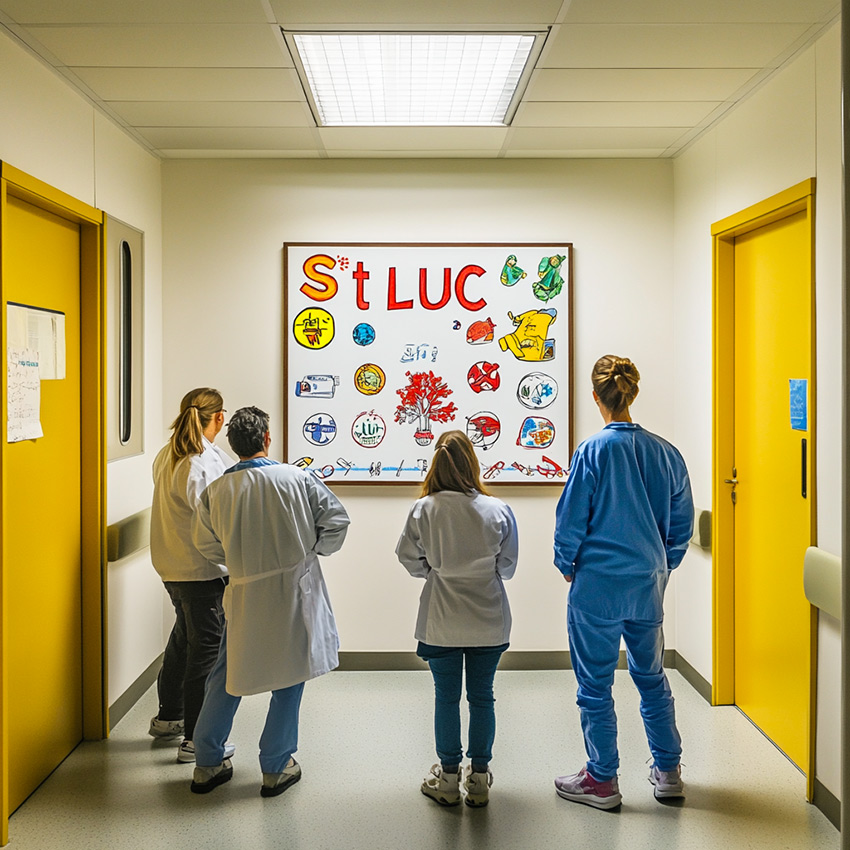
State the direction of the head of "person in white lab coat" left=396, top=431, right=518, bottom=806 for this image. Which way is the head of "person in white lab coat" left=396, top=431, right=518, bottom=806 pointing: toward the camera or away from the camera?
away from the camera

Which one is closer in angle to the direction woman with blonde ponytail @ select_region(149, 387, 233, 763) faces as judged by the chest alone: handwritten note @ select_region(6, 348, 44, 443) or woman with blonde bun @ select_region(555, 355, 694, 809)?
the woman with blonde bun

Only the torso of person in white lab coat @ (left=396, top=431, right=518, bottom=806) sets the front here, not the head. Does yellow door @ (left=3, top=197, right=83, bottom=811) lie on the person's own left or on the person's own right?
on the person's own left

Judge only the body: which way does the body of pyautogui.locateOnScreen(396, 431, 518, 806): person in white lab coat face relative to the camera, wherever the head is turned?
away from the camera

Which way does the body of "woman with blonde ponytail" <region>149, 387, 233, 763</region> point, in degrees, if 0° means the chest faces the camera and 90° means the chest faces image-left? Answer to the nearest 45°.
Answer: approximately 225°

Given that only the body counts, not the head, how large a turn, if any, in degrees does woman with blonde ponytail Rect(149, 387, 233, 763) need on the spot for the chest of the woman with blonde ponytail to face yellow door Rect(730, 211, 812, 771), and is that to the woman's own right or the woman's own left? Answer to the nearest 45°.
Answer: approximately 45° to the woman's own right

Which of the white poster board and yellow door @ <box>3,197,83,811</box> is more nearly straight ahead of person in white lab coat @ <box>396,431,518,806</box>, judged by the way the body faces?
the white poster board

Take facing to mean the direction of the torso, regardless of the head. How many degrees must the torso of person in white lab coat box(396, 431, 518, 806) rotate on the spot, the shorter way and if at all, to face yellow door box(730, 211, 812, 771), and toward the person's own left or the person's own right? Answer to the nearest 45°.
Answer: approximately 45° to the person's own right

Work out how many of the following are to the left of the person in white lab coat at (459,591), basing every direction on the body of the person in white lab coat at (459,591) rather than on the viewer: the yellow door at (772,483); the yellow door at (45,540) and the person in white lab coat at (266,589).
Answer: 2

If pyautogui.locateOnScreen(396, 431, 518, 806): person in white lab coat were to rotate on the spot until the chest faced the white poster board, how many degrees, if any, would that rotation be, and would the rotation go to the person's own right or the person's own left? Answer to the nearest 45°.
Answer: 0° — they already face it

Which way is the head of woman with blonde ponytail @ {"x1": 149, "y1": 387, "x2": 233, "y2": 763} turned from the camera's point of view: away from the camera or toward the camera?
away from the camera

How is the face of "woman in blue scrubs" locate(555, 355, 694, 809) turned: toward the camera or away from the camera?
away from the camera
